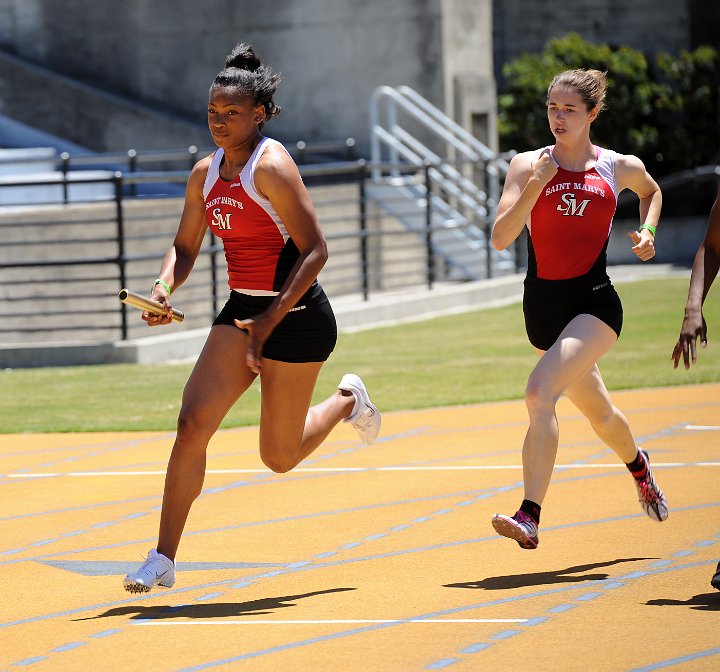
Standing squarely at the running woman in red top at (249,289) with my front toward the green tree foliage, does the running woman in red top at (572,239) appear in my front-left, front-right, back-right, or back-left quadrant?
front-right

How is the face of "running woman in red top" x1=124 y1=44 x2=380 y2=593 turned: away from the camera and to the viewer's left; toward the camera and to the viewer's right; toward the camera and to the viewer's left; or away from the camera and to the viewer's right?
toward the camera and to the viewer's left

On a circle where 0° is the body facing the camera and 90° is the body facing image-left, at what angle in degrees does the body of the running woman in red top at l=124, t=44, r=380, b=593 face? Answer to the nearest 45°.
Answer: approximately 45°

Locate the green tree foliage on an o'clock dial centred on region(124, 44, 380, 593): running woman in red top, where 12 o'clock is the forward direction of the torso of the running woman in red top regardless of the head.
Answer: The green tree foliage is roughly at 5 o'clock from the running woman in red top.

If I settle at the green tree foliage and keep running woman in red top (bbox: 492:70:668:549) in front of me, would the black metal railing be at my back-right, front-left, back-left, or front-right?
front-right

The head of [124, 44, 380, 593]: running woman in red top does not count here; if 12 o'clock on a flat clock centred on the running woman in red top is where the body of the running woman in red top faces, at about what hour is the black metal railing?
The black metal railing is roughly at 4 o'clock from the running woman in red top.

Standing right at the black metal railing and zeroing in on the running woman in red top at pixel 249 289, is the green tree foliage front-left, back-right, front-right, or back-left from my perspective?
back-left

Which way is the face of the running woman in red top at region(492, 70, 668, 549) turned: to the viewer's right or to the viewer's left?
to the viewer's left

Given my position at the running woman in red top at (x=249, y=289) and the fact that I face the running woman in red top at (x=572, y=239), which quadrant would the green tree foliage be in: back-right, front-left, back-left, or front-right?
front-left

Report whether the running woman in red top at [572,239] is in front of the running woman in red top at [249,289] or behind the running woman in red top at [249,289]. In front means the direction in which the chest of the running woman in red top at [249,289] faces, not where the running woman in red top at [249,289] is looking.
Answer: behind
